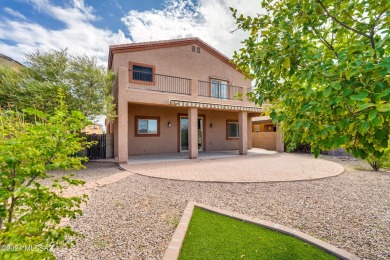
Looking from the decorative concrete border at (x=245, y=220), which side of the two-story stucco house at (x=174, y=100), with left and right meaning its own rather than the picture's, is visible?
back

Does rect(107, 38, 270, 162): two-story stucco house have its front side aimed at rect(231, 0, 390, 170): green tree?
no

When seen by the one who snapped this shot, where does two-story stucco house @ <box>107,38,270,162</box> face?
facing away from the viewer

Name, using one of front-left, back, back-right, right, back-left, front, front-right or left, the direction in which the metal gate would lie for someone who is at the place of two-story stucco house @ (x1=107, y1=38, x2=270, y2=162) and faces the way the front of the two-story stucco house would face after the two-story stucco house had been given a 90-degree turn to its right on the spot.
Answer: back

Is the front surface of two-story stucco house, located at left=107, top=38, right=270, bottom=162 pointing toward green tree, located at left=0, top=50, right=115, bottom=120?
no

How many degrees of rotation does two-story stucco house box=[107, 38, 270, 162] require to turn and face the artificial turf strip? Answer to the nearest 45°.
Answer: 0° — it already faces it

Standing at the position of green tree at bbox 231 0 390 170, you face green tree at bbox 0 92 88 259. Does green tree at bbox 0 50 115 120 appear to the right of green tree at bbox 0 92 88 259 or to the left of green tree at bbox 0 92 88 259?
right
